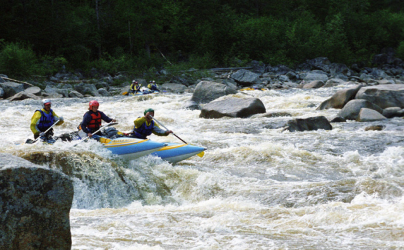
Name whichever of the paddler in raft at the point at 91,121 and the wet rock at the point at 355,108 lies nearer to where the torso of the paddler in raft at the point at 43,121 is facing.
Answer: the paddler in raft

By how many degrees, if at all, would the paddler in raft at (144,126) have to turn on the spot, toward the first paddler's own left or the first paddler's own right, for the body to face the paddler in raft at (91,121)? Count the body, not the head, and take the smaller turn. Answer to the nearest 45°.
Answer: approximately 135° to the first paddler's own right

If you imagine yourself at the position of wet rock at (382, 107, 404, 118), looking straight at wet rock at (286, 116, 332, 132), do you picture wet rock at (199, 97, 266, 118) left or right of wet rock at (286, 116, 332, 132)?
right

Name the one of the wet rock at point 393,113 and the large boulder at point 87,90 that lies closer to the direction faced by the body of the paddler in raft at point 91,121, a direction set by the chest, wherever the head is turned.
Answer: the wet rock

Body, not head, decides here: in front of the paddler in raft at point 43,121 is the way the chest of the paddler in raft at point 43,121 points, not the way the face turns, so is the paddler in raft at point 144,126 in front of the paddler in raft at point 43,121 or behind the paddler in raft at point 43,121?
in front

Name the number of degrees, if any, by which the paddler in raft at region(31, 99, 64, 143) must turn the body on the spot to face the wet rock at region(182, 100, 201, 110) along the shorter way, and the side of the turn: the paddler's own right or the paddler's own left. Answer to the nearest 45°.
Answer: approximately 90° to the paddler's own left

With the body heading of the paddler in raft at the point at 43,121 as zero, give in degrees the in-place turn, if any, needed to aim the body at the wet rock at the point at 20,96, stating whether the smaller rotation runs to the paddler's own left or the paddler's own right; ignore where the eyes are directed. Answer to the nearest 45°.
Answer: approximately 135° to the paddler's own left

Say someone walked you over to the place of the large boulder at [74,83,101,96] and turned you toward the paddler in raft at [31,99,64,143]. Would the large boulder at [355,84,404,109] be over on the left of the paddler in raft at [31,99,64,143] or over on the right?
left

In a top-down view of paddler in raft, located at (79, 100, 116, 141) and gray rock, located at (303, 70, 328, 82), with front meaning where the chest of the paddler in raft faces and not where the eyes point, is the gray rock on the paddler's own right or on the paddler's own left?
on the paddler's own left

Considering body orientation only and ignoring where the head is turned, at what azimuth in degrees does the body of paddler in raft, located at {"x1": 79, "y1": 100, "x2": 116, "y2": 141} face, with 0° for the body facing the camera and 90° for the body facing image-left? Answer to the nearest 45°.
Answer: approximately 315°
